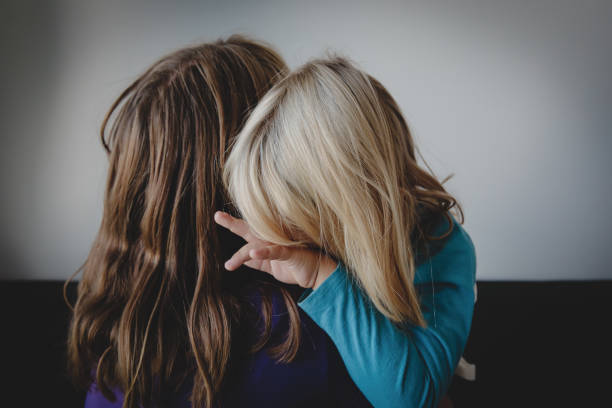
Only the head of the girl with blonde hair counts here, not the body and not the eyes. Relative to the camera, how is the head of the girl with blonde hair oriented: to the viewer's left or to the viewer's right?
to the viewer's left

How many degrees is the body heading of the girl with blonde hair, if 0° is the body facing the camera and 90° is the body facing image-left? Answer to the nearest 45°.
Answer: approximately 90°
